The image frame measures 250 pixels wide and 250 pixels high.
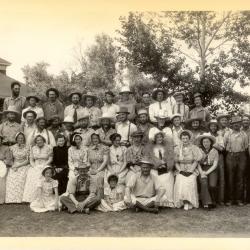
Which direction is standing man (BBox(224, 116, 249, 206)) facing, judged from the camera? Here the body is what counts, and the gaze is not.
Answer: toward the camera

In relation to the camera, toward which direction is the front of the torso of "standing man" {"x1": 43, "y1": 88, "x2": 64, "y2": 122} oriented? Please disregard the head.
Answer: toward the camera

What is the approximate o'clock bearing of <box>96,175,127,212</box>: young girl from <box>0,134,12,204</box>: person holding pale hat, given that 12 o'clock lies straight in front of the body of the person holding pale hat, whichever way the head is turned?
The young girl is roughly at 10 o'clock from the person holding pale hat.

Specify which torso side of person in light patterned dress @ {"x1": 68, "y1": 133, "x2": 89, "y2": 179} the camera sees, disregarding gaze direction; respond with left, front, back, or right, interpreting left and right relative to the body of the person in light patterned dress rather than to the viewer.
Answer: front

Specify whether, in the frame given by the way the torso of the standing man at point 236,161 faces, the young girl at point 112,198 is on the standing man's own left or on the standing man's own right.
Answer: on the standing man's own right

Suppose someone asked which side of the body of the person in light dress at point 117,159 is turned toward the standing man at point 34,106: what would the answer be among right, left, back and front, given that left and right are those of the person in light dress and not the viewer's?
right

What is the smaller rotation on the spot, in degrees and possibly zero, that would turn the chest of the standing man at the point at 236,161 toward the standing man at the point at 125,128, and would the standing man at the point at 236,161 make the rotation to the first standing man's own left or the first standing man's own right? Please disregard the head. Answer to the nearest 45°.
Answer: approximately 90° to the first standing man's own right

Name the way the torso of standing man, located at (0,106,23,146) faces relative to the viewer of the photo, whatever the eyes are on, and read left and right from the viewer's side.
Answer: facing the viewer

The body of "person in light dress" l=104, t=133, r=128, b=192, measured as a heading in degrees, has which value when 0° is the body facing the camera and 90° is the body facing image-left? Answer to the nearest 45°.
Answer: approximately 0°

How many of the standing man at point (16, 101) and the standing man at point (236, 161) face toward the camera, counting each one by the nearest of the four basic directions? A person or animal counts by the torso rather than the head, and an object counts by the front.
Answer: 2
